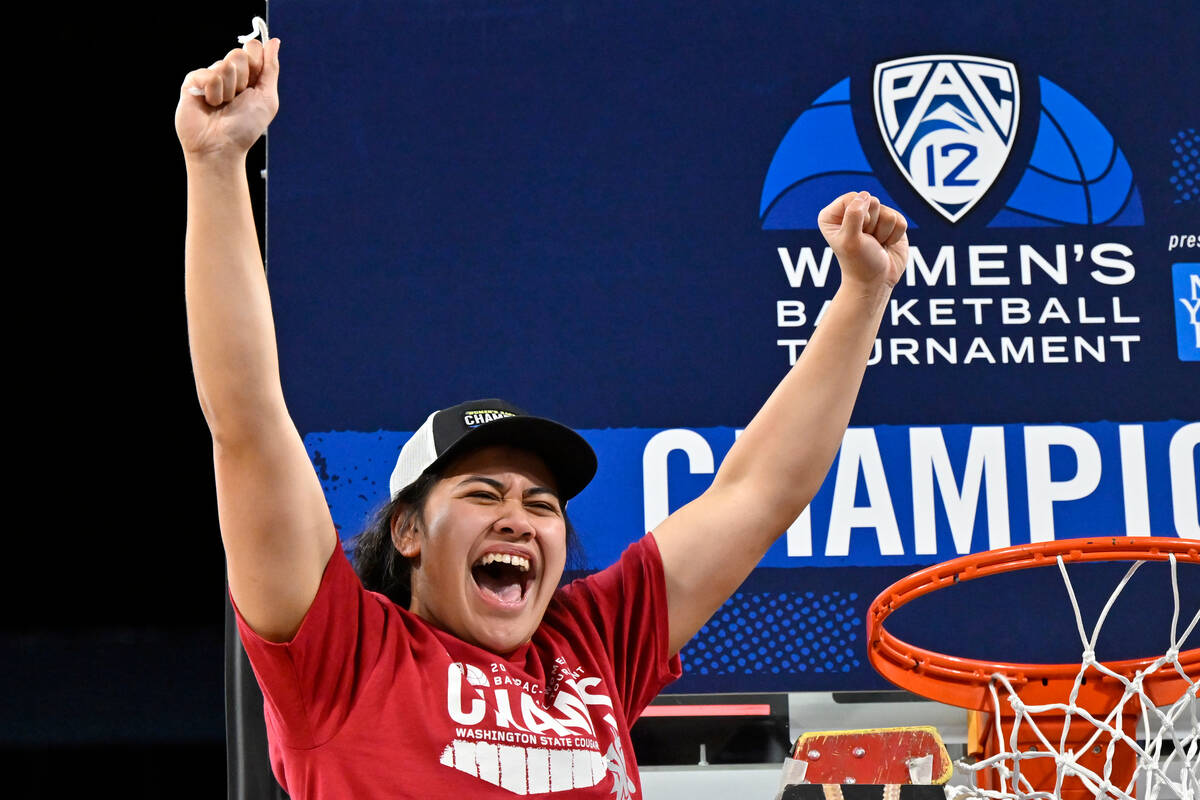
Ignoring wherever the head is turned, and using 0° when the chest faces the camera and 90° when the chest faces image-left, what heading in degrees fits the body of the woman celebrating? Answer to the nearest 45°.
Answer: approximately 315°

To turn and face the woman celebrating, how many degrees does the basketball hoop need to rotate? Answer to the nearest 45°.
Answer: approximately 45° to its right

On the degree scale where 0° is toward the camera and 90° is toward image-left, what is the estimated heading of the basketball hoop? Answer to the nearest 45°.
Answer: approximately 0°

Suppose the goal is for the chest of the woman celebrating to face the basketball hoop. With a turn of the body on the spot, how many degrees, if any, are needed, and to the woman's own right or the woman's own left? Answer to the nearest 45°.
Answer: approximately 90° to the woman's own left
